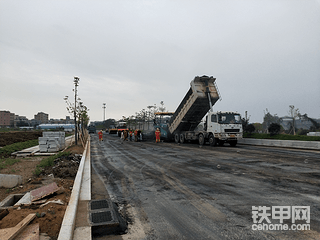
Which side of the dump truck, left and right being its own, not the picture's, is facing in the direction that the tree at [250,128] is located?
left

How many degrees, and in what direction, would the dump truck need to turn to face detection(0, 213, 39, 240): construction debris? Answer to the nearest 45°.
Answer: approximately 45° to its right

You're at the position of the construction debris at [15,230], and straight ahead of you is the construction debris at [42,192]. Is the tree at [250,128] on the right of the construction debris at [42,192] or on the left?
right

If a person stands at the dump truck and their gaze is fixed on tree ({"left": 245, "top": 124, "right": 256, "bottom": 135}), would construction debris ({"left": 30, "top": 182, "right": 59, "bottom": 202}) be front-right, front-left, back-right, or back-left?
back-right

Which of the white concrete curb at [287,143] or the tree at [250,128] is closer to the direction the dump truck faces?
the white concrete curb

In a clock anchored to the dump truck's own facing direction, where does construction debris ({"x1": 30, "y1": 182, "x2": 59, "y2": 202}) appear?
The construction debris is roughly at 2 o'clock from the dump truck.

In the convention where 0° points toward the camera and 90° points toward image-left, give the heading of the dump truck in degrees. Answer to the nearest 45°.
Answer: approximately 315°

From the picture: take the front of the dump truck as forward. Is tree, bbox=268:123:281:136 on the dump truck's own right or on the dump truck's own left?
on the dump truck's own left
